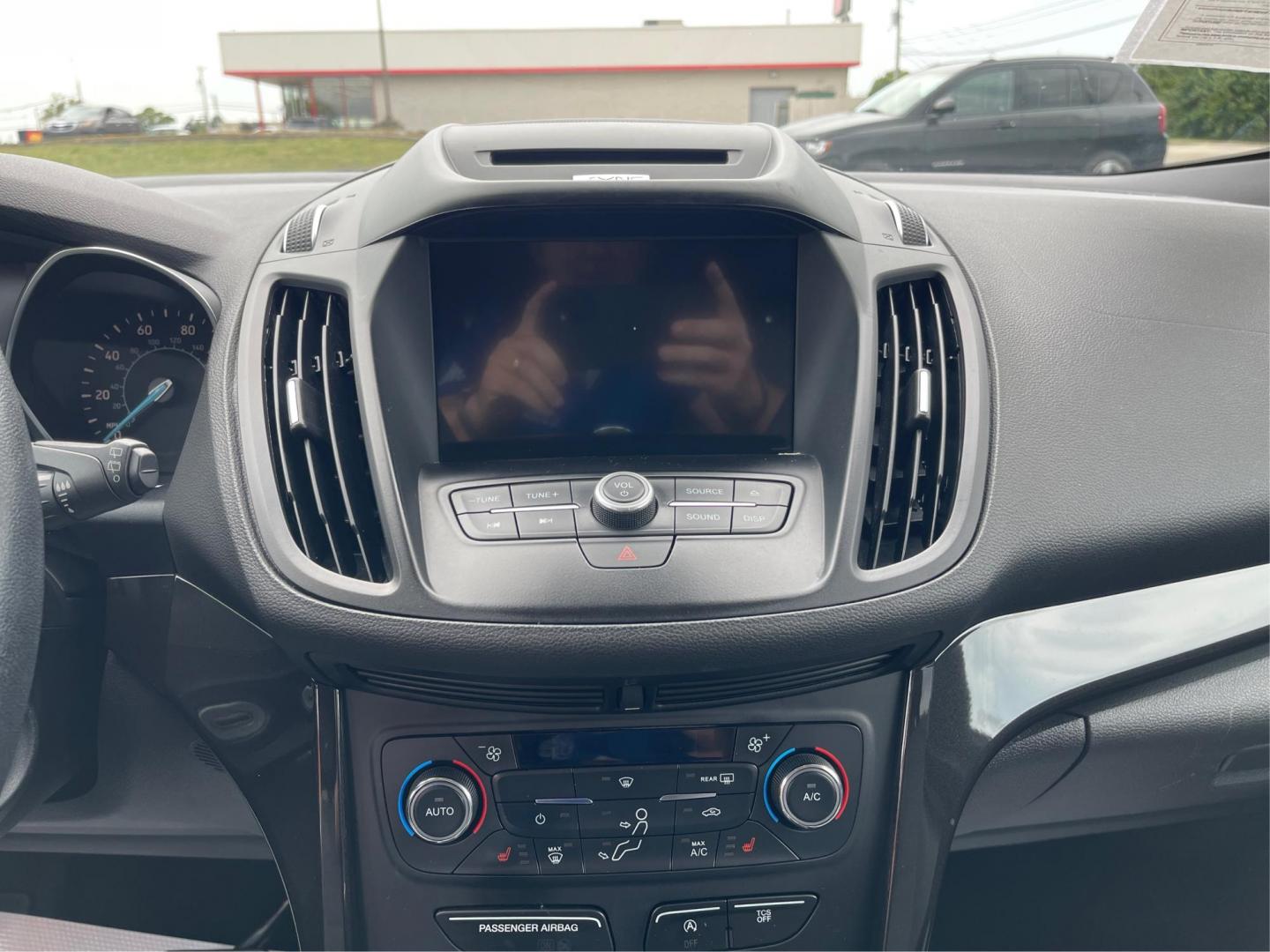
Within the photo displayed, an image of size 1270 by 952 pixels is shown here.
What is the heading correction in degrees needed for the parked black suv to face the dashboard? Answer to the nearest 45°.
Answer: approximately 90° to its left

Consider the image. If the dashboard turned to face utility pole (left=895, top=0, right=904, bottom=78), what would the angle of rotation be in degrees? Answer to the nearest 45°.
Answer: approximately 135° to its left

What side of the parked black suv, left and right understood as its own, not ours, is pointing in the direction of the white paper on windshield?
left

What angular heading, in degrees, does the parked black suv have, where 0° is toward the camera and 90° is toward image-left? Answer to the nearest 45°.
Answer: approximately 90°

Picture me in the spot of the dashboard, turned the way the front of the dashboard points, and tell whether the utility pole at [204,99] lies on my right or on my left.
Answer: on my right
